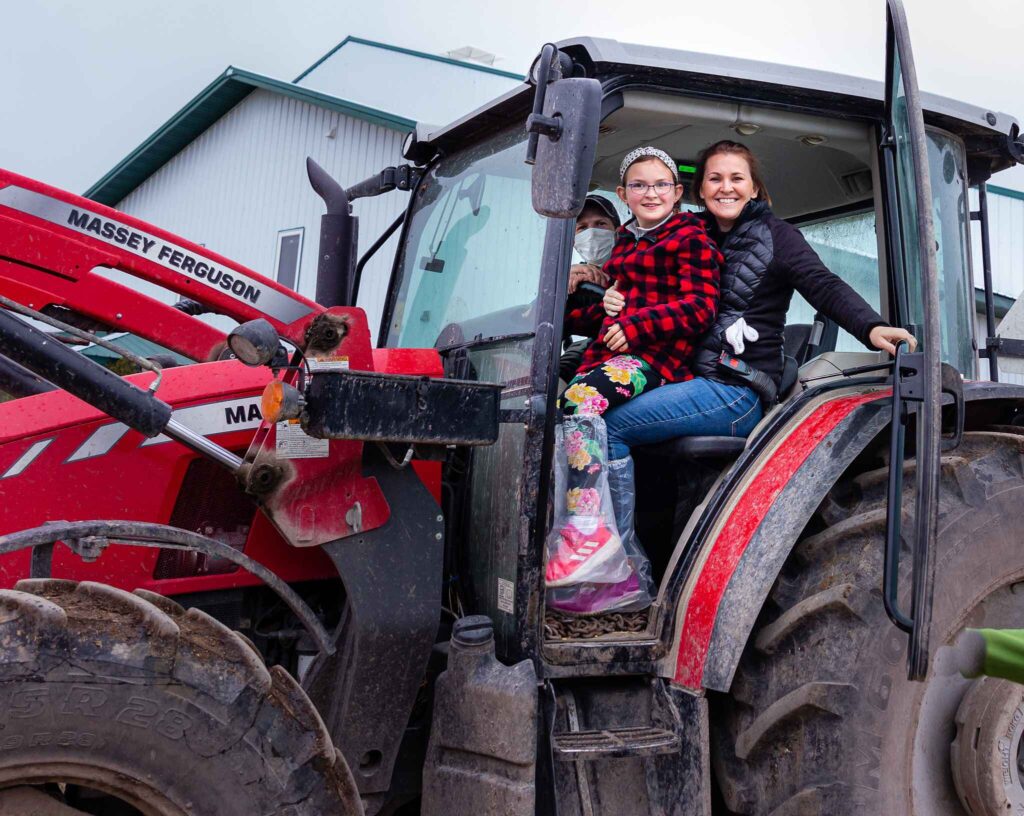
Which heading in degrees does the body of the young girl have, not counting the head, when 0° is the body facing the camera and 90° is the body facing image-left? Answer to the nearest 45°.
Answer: approximately 45°
